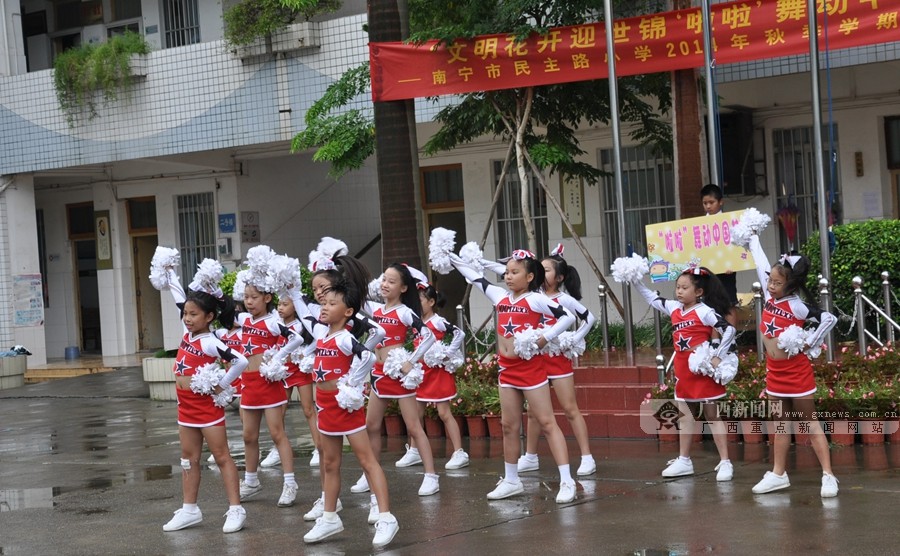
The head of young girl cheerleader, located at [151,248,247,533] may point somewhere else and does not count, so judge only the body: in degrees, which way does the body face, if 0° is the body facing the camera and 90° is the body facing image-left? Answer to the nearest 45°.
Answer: approximately 45°

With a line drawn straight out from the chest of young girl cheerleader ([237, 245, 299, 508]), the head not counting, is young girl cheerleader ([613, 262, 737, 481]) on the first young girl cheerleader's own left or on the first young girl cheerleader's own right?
on the first young girl cheerleader's own left

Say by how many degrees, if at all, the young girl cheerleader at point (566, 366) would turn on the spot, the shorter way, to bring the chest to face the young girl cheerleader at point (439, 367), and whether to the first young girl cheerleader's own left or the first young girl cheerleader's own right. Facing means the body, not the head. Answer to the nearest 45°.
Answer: approximately 45° to the first young girl cheerleader's own right

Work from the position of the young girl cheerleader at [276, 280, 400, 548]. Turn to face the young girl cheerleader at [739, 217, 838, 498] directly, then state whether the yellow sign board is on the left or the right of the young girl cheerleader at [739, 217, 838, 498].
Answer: left

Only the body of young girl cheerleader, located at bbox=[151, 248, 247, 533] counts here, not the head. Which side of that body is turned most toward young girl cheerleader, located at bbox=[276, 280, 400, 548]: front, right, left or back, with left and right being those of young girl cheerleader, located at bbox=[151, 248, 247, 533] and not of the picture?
left

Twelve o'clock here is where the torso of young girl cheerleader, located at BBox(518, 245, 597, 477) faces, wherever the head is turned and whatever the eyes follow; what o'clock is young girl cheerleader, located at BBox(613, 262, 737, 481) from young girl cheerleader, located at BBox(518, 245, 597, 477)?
young girl cheerleader, located at BBox(613, 262, 737, 481) is roughly at 8 o'clock from young girl cheerleader, located at BBox(518, 245, 597, 477).

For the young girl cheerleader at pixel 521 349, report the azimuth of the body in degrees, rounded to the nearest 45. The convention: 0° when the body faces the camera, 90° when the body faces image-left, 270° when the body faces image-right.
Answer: approximately 45°

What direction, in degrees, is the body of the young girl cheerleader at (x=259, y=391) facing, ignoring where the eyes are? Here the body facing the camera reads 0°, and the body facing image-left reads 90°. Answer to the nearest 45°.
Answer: approximately 45°
